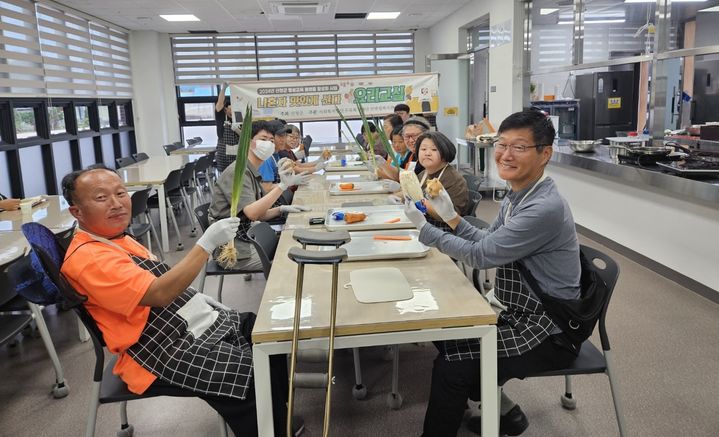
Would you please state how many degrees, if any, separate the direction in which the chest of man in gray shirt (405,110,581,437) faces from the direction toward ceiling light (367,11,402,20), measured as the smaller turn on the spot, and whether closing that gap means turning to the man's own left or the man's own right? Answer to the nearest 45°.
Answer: approximately 90° to the man's own right

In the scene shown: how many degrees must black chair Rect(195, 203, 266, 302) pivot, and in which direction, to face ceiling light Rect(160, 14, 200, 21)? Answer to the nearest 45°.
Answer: approximately 90° to its left

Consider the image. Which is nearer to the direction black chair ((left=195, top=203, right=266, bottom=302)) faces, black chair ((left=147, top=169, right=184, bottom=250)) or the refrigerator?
the refrigerator

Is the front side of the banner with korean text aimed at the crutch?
yes

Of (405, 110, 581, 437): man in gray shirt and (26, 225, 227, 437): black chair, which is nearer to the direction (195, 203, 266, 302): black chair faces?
the man in gray shirt

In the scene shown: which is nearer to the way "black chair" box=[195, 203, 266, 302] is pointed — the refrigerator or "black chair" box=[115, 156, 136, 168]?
the refrigerator

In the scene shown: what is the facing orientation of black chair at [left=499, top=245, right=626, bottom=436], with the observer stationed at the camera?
facing to the left of the viewer

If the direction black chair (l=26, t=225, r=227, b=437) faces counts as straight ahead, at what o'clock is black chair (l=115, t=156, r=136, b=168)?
black chair (l=115, t=156, r=136, b=168) is roughly at 9 o'clock from black chair (l=26, t=225, r=227, b=437).

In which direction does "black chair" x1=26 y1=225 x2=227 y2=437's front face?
to the viewer's right

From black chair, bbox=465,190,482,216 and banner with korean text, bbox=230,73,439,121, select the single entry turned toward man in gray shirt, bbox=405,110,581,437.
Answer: the banner with korean text

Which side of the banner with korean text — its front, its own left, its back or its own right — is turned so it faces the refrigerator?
left

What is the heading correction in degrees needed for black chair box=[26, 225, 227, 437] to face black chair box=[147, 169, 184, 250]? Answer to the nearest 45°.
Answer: approximately 90° to its left

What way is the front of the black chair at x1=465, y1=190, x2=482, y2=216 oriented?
to the viewer's left

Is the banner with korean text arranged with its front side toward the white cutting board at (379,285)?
yes

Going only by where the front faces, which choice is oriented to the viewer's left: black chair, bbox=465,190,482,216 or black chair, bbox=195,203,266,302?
black chair, bbox=465,190,482,216

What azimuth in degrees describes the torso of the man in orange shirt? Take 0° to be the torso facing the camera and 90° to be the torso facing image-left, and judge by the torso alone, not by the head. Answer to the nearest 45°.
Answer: approximately 270°

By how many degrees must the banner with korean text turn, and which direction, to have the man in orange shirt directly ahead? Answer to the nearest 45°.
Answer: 0° — it already faces them

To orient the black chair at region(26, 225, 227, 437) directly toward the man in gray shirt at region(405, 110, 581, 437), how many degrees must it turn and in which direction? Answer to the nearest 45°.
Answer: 0° — it already faces them
